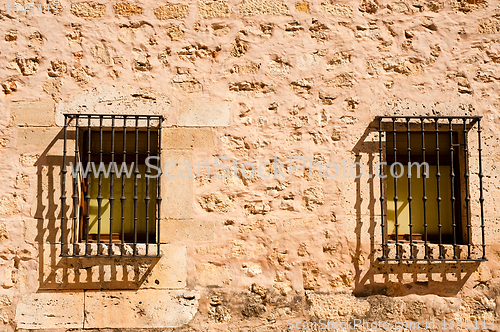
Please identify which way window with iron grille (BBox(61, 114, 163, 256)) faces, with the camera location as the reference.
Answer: facing the viewer

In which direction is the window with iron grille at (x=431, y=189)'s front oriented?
toward the camera
